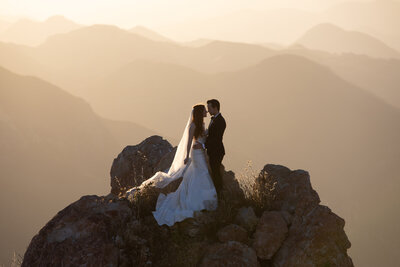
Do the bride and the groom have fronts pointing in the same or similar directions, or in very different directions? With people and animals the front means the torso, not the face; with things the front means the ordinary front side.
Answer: very different directions

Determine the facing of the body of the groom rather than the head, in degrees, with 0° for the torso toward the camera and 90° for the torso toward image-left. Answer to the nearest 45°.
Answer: approximately 90°

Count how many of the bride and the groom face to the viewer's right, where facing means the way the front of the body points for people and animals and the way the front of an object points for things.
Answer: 1

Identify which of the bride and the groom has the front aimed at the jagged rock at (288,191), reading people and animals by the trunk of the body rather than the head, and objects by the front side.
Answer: the bride

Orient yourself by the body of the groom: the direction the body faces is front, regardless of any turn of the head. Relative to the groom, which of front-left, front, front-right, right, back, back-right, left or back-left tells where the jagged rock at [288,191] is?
back

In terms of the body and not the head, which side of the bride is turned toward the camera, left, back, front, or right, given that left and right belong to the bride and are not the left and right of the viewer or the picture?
right

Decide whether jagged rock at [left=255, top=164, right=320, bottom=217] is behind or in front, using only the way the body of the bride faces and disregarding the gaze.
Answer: in front
